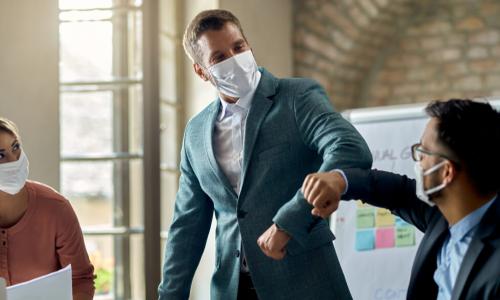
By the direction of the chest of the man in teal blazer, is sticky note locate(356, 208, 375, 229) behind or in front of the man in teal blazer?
behind

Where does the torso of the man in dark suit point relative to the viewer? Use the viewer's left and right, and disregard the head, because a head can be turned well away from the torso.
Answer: facing the viewer and to the left of the viewer

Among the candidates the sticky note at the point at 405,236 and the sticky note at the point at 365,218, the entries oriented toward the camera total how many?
2

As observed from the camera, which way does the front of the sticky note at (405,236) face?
facing the viewer

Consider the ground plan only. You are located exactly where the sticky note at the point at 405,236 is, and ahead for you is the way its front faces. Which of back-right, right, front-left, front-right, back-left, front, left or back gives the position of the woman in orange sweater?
front-right

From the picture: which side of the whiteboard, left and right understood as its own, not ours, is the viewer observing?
front

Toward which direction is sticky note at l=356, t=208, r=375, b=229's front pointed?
toward the camera

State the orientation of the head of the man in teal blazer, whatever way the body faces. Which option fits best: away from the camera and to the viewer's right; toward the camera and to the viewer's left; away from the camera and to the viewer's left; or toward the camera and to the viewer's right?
toward the camera and to the viewer's right

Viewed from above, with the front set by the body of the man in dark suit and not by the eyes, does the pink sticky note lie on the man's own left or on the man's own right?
on the man's own right

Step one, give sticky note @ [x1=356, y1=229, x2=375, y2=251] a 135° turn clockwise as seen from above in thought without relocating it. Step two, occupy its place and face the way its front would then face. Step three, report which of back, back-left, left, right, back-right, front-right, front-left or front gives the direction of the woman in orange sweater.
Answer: left

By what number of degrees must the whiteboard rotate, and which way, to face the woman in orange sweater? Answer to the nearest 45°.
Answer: approximately 45° to its right
